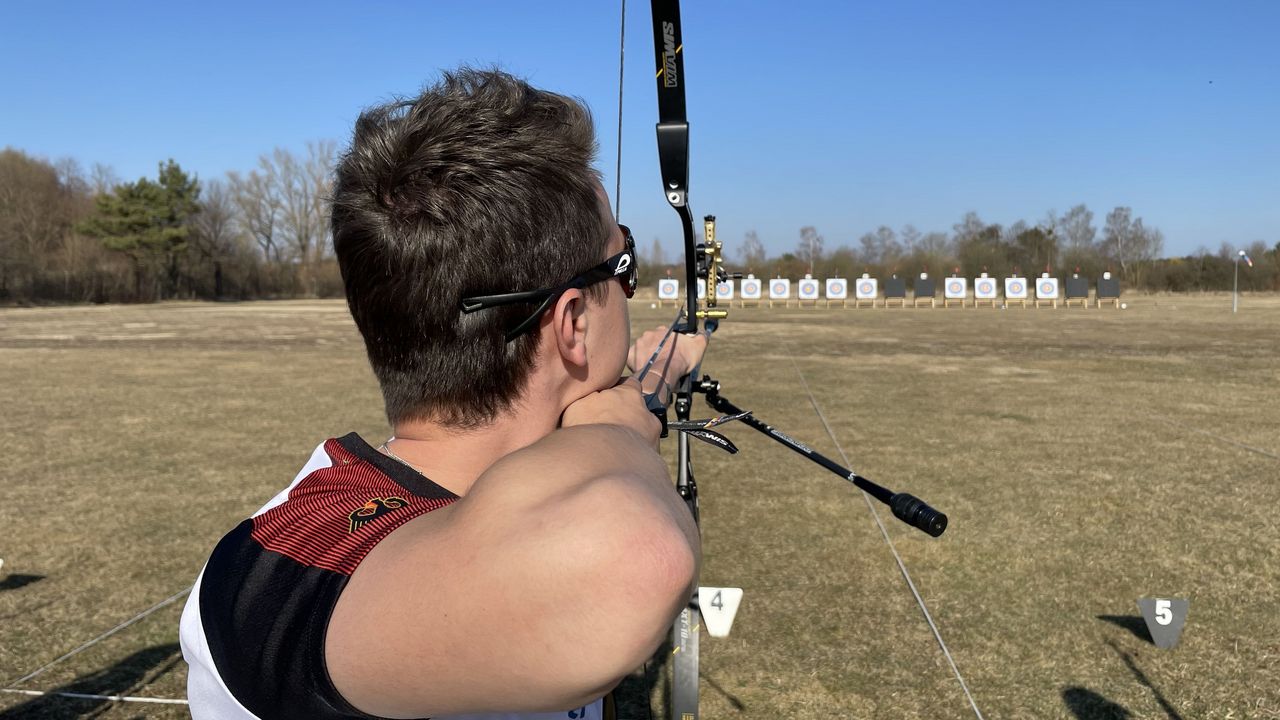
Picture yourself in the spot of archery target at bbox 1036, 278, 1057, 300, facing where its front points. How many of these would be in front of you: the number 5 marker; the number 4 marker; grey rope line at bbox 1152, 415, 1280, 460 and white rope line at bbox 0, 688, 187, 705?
4

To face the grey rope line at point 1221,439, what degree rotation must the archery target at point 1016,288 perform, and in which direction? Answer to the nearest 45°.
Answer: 0° — it already faces it

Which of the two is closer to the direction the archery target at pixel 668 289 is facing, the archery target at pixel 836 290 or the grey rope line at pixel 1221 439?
the grey rope line

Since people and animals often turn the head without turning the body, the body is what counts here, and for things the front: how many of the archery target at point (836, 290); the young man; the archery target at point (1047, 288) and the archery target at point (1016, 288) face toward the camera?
3

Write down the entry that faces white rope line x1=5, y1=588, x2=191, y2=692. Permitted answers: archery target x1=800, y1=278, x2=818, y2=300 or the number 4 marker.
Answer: the archery target

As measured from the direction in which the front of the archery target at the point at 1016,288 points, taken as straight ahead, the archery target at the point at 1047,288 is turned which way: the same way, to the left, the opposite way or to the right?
the same way

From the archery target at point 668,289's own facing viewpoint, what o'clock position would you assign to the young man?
The young man is roughly at 12 o'clock from the archery target.

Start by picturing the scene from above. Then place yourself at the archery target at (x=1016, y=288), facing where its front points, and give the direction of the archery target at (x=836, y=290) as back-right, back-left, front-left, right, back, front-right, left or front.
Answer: right

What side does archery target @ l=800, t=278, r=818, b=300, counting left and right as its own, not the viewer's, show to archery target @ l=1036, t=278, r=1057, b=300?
left

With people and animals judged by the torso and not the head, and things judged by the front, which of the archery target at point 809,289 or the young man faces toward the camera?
the archery target

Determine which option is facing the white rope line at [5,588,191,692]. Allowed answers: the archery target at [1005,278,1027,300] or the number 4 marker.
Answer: the archery target

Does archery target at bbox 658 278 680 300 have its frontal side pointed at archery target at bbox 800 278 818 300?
no

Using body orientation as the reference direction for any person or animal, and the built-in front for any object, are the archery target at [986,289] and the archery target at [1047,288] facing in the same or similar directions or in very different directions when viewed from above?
same or similar directions

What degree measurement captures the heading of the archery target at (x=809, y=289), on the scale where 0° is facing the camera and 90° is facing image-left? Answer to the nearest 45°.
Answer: approximately 0°

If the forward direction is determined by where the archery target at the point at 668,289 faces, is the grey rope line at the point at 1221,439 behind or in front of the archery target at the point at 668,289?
in front

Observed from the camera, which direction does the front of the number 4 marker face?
facing the viewer

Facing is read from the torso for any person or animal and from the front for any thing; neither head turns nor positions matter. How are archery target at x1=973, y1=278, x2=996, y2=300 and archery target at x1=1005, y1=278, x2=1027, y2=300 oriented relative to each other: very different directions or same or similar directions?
same or similar directions

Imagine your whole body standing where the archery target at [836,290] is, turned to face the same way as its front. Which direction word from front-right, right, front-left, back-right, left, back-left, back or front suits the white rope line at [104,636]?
front

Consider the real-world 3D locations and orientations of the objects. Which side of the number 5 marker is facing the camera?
front

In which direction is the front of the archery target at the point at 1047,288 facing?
toward the camera

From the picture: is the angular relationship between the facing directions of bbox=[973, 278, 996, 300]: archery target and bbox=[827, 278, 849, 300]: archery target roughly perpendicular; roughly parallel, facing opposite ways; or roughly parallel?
roughly parallel
